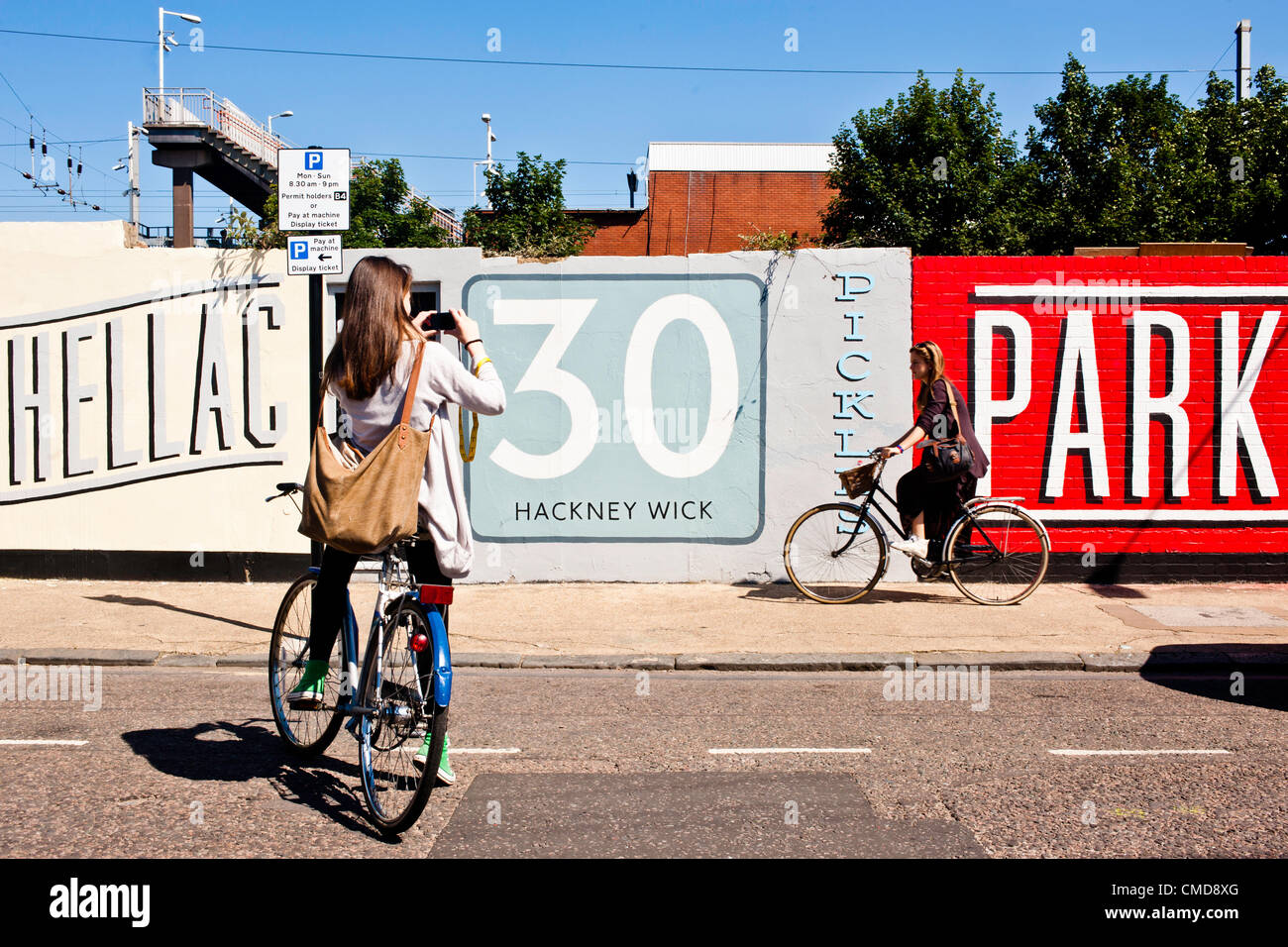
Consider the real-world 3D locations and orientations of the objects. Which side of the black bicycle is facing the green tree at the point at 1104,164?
right

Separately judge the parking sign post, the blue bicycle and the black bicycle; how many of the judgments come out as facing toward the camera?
1

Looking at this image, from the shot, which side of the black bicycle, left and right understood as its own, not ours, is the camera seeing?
left

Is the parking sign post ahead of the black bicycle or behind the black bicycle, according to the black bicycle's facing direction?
ahead

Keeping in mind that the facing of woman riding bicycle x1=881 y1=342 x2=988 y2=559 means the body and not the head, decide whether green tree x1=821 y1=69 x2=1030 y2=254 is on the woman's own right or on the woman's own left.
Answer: on the woman's own right

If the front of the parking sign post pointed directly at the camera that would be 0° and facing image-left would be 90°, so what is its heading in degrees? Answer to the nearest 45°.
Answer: approximately 0°

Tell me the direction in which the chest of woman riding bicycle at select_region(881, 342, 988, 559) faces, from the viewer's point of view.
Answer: to the viewer's left

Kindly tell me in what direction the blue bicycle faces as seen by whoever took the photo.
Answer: facing away from the viewer and to the left of the viewer

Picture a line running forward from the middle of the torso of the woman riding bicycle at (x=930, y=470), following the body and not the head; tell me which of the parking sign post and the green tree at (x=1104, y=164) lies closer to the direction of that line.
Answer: the parking sign post
